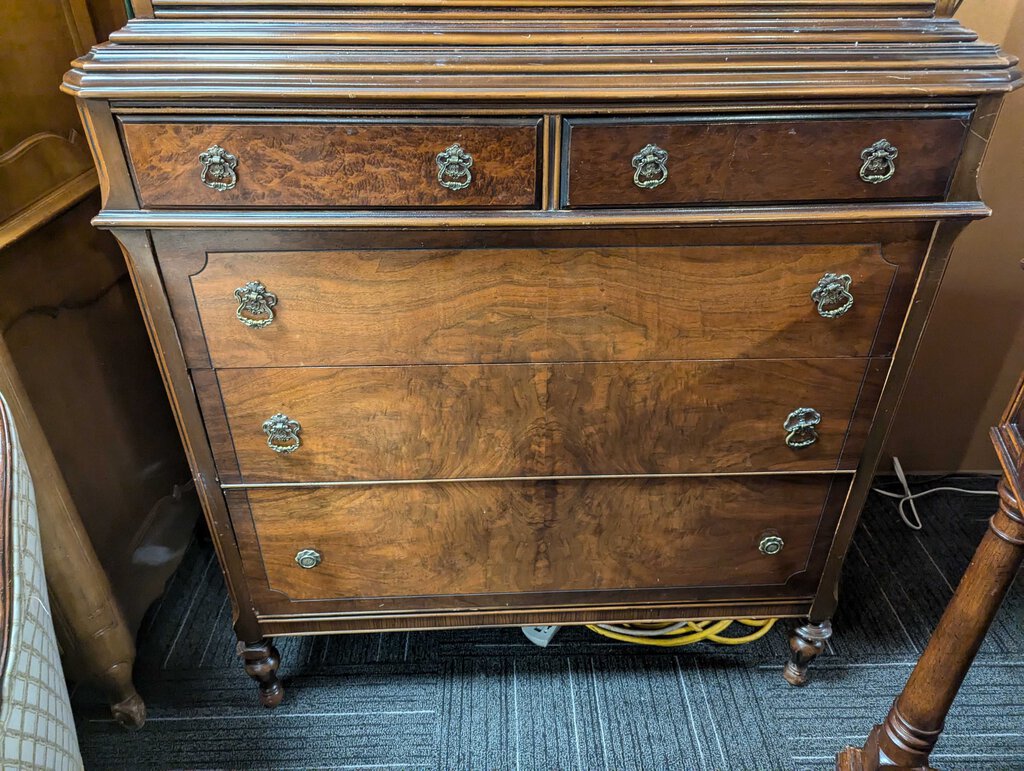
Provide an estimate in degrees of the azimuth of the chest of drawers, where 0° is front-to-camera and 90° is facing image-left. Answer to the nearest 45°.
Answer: approximately 0°

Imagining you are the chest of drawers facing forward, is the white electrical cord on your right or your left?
on your left
